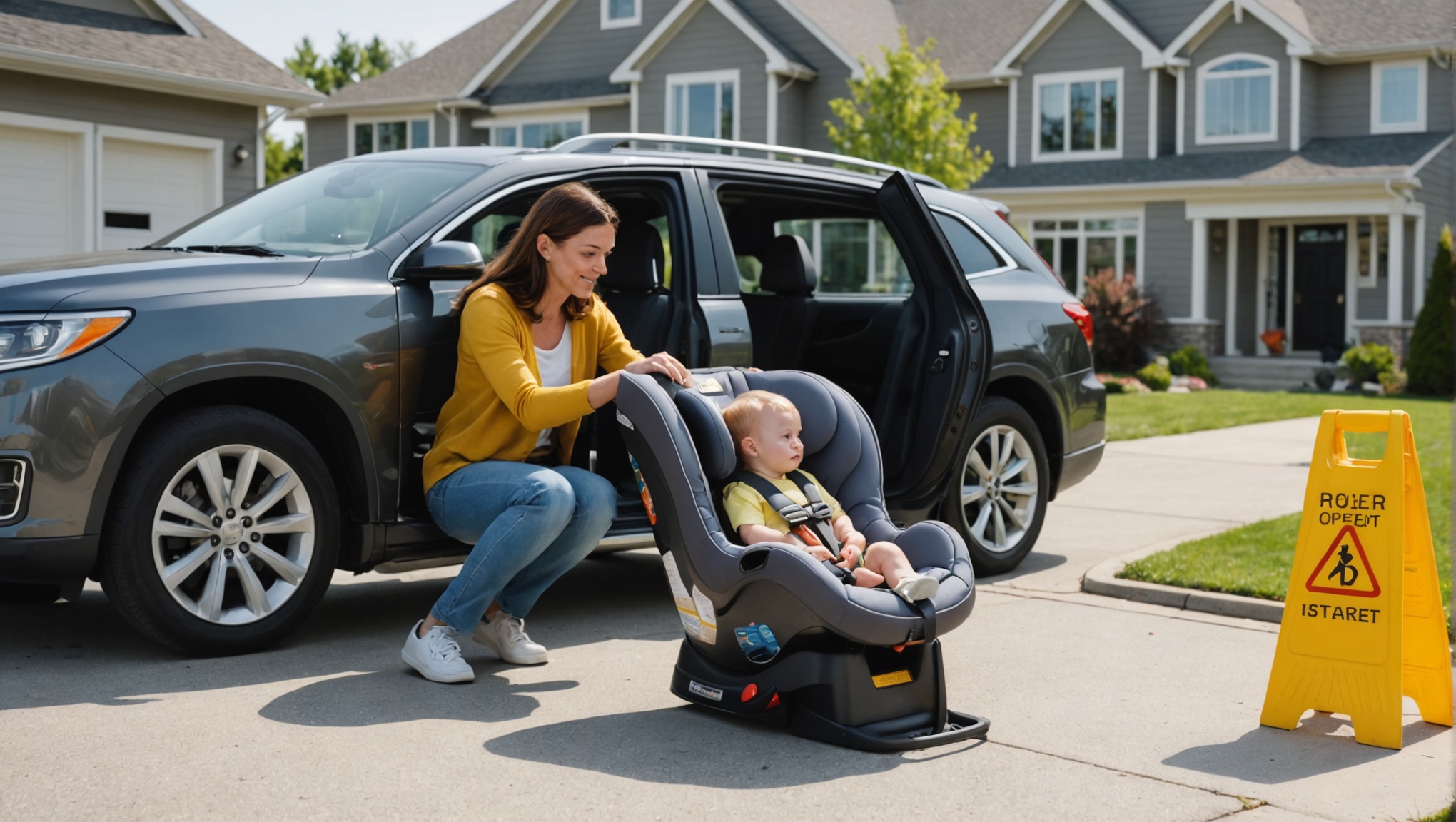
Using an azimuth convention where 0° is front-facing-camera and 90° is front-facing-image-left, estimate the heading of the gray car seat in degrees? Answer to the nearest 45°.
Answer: approximately 315°

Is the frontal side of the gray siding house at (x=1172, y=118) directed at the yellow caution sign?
yes

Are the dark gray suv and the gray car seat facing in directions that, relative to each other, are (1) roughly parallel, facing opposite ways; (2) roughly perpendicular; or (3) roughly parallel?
roughly perpendicular

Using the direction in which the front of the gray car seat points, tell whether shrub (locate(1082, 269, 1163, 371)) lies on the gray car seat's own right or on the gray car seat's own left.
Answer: on the gray car seat's own left

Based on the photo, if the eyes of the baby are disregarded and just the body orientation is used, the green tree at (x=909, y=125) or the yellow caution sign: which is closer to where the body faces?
the yellow caution sign

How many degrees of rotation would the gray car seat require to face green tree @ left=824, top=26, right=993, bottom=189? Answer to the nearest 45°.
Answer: approximately 135° to its left

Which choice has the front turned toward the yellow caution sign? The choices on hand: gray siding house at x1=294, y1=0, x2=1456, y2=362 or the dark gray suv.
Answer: the gray siding house
